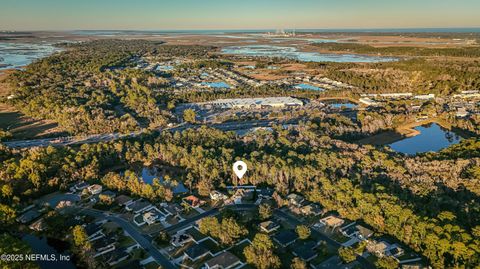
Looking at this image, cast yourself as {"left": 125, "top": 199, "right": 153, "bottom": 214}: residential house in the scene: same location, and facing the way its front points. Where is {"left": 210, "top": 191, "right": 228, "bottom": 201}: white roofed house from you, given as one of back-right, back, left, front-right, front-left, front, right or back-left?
back-left

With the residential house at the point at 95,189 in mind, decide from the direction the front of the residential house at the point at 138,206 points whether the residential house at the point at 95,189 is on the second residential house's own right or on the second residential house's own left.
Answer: on the second residential house's own right

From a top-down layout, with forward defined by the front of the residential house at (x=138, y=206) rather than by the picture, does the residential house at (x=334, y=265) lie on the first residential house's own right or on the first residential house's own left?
on the first residential house's own left

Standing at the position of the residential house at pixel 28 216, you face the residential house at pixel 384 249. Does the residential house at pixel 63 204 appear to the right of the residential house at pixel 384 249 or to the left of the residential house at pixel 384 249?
left

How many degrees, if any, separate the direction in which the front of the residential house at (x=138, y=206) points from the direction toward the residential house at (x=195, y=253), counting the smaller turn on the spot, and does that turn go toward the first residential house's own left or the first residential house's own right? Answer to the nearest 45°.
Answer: approximately 90° to the first residential house's own left

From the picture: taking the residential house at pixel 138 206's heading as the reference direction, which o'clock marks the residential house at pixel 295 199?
the residential house at pixel 295 199 is roughly at 8 o'clock from the residential house at pixel 138 206.

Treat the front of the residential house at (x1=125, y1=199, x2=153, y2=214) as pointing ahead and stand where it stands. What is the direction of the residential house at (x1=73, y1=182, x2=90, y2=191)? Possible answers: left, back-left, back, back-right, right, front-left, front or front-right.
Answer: right

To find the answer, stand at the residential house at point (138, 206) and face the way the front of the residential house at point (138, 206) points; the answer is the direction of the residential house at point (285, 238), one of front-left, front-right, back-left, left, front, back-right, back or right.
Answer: left

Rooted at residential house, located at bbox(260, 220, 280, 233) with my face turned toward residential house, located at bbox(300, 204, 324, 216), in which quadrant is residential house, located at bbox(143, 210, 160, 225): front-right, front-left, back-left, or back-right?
back-left

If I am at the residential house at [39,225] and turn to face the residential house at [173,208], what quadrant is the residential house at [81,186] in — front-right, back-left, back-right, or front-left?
front-left

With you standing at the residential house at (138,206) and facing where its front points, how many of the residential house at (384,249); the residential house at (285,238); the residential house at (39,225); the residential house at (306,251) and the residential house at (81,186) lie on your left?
3

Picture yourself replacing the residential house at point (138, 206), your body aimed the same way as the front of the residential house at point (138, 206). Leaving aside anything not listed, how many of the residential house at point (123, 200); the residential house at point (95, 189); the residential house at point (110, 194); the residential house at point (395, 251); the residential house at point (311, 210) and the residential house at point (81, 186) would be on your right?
4

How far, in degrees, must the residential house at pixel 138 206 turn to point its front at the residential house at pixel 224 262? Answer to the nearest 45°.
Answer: approximately 90° to its left

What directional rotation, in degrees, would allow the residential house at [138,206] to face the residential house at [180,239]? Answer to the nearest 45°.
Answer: approximately 90° to its left

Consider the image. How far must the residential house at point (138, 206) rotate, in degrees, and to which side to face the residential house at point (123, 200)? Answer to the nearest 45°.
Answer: approximately 90° to its right

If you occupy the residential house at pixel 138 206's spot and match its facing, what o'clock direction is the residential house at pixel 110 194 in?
the residential house at pixel 110 194 is roughly at 3 o'clock from the residential house at pixel 138 206.

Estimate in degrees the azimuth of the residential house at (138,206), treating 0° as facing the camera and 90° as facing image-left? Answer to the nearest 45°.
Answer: approximately 45°

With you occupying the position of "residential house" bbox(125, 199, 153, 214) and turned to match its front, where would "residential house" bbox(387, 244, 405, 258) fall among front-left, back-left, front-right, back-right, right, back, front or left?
left
